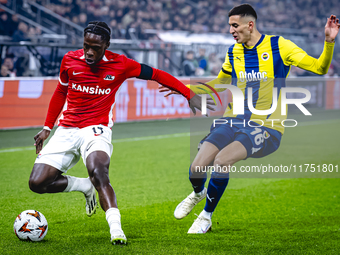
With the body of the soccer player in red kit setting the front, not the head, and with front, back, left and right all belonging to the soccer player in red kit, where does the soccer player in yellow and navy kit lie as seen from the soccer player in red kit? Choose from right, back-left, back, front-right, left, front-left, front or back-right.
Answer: left

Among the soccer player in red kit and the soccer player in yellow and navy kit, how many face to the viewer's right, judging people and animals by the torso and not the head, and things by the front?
0

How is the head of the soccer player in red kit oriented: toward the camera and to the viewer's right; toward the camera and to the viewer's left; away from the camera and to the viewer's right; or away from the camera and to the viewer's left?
toward the camera and to the viewer's left

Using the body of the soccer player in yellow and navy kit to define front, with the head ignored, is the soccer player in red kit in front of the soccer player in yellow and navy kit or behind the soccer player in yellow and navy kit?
in front

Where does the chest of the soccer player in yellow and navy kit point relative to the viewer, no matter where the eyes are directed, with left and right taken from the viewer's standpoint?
facing the viewer and to the left of the viewer

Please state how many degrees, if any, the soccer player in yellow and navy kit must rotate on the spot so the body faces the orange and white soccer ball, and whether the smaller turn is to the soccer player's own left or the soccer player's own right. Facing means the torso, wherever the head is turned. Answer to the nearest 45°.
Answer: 0° — they already face it

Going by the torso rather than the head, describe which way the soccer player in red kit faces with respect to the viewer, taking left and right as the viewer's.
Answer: facing the viewer
